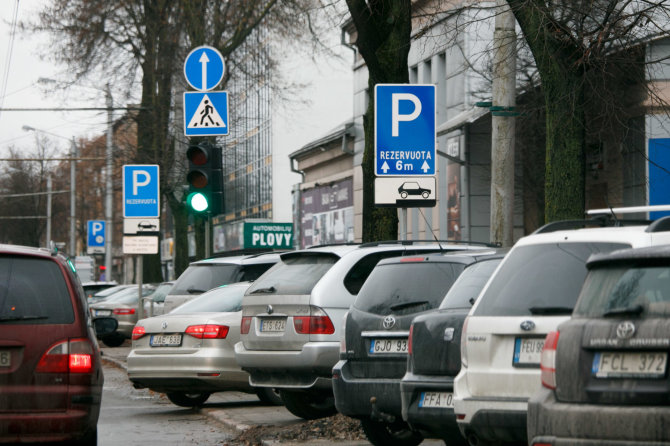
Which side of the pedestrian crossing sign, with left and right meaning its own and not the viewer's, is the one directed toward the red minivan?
front

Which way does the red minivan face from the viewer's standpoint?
away from the camera

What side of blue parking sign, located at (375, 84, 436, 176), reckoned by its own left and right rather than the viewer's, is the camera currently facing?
front

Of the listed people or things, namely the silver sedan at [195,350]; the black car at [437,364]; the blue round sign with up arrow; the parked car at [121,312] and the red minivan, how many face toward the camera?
1

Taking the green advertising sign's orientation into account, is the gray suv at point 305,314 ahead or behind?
ahead

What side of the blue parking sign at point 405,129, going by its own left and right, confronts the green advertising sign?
back

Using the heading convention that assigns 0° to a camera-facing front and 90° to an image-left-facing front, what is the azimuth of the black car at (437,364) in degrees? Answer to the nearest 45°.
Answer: approximately 225°

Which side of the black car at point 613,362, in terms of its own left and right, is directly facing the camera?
back

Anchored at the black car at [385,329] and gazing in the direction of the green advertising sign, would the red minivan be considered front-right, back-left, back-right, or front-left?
back-left

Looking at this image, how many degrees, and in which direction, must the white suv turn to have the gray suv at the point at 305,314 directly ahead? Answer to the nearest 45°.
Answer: approximately 90° to its left

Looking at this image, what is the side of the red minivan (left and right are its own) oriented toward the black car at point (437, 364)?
right

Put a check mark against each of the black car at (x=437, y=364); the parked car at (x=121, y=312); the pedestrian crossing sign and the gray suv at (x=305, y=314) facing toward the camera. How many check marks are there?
1

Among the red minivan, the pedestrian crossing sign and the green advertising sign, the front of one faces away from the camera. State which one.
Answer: the red minivan

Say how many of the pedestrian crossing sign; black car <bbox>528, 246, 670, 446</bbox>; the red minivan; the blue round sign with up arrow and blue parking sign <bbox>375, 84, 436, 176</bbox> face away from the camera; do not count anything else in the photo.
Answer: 2
